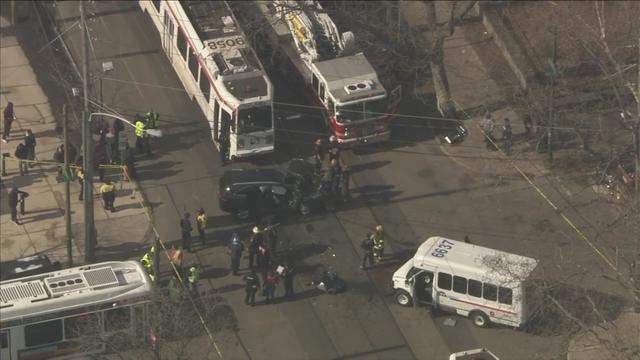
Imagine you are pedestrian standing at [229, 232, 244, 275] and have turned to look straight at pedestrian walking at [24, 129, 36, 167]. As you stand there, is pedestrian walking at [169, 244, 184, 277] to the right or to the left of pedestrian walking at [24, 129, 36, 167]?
left

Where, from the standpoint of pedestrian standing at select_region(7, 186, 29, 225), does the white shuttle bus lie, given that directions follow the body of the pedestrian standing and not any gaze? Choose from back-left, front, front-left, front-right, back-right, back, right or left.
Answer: front-right

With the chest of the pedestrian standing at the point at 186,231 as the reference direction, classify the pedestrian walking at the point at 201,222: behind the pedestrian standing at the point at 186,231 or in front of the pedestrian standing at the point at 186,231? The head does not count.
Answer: in front

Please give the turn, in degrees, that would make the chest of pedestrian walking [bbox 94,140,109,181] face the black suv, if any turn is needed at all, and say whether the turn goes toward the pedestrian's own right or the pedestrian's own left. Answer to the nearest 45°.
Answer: approximately 45° to the pedestrian's own right

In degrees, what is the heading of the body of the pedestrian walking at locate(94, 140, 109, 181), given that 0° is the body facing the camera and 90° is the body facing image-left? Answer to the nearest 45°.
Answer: approximately 270°

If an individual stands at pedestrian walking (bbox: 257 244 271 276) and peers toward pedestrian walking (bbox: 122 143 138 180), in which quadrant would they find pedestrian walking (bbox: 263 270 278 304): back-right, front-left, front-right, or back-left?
back-left

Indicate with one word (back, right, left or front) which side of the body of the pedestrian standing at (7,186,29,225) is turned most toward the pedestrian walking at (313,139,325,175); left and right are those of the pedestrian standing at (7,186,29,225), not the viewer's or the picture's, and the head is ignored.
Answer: front

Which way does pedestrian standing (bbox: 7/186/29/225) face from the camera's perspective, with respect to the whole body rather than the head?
to the viewer's right

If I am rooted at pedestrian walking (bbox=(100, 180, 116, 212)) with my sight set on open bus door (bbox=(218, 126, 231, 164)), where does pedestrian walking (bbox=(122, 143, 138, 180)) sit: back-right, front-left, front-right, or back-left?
front-left

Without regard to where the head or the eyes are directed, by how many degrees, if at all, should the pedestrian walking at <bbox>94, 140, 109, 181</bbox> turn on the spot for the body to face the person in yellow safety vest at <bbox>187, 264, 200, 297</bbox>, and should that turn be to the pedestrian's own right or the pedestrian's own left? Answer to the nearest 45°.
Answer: approximately 90° to the pedestrian's own right
